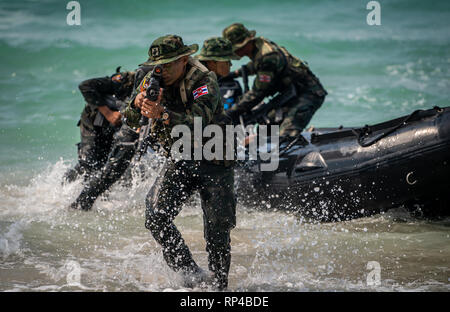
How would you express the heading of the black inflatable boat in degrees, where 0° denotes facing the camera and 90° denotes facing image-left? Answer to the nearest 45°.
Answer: approximately 315°

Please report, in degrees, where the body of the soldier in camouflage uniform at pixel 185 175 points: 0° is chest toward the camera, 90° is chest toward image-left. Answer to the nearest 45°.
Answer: approximately 45°

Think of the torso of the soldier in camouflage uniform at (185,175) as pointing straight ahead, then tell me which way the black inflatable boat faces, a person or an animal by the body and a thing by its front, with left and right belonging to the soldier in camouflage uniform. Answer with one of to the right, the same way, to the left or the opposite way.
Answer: to the left

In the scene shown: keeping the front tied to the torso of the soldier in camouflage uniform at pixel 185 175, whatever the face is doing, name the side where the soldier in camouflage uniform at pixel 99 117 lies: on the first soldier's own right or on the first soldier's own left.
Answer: on the first soldier's own right

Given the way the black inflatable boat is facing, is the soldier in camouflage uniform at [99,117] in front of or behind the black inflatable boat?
behind

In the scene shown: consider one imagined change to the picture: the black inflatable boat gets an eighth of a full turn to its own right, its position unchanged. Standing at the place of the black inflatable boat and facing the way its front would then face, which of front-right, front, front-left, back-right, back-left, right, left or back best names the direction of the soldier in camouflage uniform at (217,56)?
right

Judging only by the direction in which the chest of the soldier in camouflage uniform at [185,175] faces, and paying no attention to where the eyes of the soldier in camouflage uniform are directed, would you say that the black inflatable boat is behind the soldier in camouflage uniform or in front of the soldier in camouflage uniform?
behind
